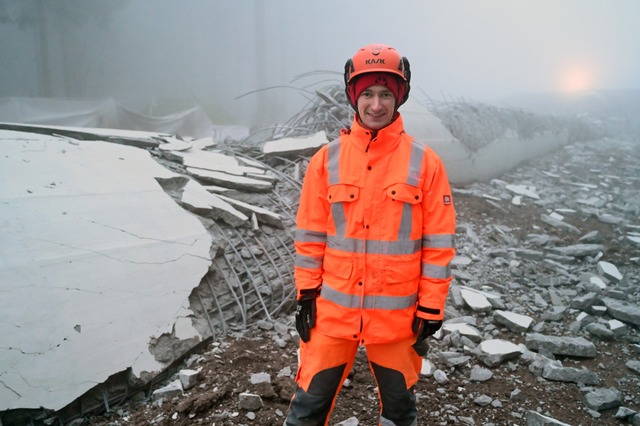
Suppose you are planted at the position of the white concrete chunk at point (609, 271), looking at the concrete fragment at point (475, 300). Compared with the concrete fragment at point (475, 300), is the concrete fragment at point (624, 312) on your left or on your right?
left

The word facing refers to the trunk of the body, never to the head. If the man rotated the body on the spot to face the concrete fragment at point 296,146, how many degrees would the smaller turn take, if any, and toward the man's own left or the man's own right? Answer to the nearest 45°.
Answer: approximately 180°

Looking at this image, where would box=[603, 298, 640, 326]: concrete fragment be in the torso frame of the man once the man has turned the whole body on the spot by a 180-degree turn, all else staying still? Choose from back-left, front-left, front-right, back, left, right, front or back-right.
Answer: front-right

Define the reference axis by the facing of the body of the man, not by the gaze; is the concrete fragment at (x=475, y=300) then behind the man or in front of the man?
behind

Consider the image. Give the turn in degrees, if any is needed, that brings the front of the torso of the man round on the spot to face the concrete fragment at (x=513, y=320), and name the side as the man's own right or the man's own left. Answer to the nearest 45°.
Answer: approximately 135° to the man's own left

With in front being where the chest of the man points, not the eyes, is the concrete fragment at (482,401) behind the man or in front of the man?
behind

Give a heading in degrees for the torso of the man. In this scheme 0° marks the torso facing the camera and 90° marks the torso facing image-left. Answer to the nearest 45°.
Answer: approximately 0°

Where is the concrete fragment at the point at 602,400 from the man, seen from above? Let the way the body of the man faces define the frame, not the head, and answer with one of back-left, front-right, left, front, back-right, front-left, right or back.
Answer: back-left

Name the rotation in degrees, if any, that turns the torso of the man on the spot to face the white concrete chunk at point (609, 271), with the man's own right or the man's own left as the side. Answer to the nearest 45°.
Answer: approximately 135° to the man's own left

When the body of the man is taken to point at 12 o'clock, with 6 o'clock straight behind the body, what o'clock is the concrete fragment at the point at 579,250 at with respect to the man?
The concrete fragment is roughly at 7 o'clock from the man.
